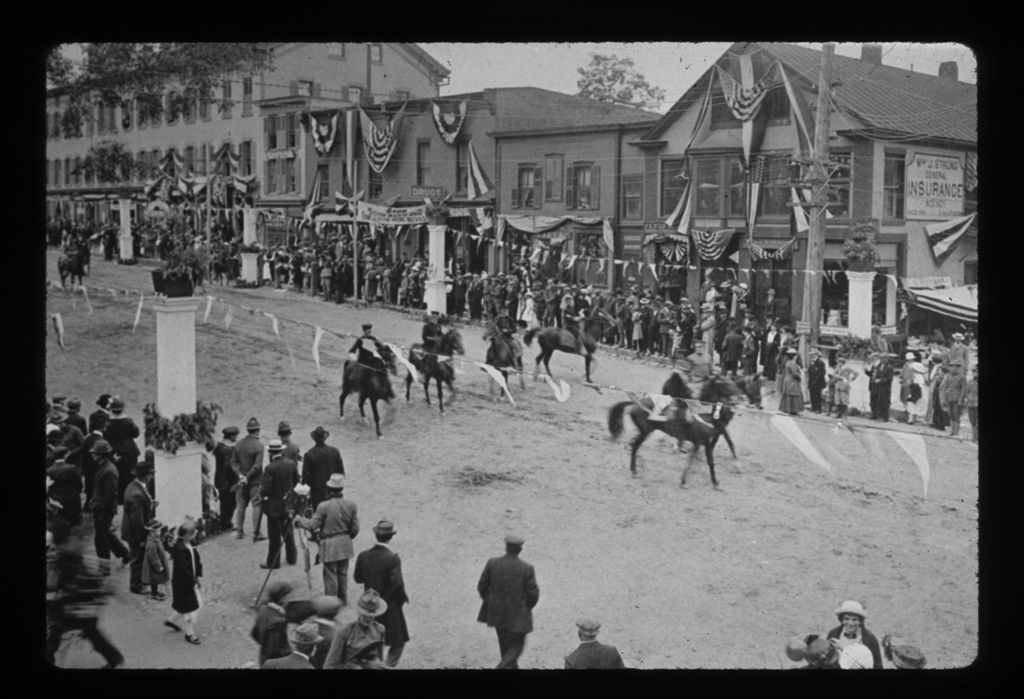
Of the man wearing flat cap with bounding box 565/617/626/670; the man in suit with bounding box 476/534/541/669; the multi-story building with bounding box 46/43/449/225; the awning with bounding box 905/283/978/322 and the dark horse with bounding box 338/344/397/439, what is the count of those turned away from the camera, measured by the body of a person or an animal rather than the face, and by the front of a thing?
2

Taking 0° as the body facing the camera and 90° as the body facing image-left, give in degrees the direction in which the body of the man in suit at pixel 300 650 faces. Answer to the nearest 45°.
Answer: approximately 225°

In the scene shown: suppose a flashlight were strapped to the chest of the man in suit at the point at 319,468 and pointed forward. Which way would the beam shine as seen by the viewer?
away from the camera

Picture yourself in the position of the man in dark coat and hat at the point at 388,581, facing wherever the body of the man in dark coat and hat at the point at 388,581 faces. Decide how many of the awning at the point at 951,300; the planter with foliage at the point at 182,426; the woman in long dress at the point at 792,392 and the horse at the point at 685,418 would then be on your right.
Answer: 3

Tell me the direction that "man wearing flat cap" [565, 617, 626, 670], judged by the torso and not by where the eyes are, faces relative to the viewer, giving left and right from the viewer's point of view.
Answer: facing away from the viewer

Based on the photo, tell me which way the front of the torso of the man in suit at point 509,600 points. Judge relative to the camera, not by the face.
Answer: away from the camera

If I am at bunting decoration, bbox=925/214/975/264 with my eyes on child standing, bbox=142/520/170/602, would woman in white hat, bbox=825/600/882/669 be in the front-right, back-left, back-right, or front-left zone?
front-left

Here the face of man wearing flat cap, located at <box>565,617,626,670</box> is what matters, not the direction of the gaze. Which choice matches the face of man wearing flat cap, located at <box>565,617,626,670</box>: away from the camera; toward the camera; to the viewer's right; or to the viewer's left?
away from the camera

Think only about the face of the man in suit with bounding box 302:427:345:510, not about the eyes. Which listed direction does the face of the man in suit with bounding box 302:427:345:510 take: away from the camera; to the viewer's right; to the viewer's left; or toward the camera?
away from the camera

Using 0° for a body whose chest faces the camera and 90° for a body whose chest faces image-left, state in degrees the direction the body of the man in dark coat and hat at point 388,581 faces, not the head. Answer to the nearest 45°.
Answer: approximately 180°
